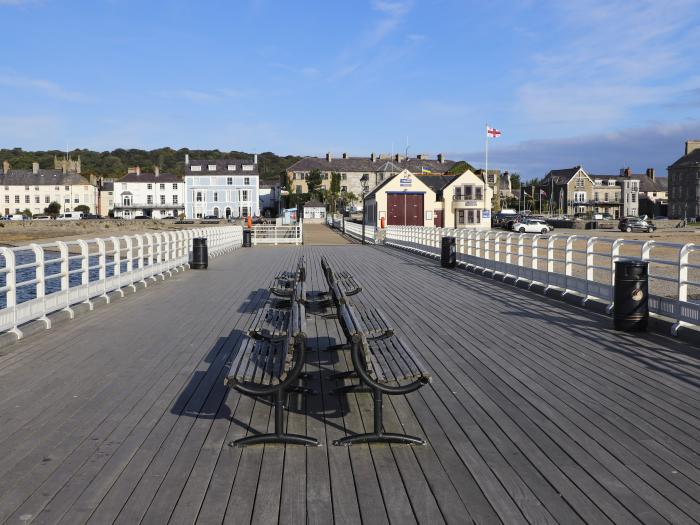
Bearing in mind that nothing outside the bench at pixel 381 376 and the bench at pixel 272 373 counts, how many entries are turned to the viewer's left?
1

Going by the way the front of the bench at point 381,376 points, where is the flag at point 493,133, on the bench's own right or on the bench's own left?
on the bench's own left

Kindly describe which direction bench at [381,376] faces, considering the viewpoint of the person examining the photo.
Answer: facing to the right of the viewer

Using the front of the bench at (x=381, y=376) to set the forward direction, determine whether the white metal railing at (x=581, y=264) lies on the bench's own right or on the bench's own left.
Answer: on the bench's own left

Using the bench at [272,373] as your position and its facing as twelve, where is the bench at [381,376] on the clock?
the bench at [381,376] is roughly at 6 o'clock from the bench at [272,373].

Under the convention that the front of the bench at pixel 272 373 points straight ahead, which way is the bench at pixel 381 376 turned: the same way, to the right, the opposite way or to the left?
the opposite way

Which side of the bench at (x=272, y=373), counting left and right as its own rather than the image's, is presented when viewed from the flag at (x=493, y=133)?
right

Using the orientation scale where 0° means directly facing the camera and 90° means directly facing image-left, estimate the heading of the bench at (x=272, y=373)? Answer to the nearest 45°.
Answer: approximately 90°

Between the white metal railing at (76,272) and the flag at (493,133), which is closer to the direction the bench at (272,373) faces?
the white metal railing

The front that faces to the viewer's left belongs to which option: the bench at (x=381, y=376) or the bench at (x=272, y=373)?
the bench at (x=272, y=373)

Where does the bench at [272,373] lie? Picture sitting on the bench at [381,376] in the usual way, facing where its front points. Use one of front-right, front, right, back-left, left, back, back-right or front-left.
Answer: back

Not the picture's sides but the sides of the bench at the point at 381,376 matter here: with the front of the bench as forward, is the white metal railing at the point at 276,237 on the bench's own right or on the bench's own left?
on the bench's own left

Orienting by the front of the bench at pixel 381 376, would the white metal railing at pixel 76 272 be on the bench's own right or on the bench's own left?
on the bench's own left
